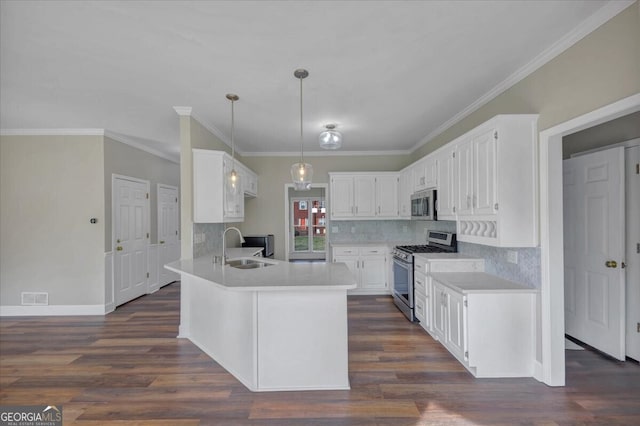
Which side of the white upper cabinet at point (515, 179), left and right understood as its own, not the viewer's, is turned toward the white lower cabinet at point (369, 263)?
right

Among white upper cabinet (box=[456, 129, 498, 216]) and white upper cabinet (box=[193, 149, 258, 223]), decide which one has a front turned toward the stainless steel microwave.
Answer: white upper cabinet (box=[193, 149, 258, 223])

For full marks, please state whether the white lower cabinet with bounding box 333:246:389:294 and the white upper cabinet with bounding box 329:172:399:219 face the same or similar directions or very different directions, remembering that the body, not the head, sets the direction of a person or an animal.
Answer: same or similar directions

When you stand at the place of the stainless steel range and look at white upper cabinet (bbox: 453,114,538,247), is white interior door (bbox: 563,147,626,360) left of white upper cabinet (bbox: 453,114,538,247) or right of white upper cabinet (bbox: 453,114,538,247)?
left

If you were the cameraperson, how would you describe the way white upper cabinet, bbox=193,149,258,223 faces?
facing to the right of the viewer

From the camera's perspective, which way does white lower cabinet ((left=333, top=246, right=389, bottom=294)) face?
toward the camera

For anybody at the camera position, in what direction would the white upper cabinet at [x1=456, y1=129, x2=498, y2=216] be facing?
facing the viewer and to the left of the viewer

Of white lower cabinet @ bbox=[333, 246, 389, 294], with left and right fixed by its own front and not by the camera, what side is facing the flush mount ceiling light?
front

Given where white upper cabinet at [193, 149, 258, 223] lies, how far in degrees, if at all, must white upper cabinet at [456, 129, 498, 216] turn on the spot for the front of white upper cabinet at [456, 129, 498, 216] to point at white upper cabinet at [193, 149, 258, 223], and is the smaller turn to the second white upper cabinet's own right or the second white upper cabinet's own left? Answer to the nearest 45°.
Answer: approximately 45° to the second white upper cabinet's own right

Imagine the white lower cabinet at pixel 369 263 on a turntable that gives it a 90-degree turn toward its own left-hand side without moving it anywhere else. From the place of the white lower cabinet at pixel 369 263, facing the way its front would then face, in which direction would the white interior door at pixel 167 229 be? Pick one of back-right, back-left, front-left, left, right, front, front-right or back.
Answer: back

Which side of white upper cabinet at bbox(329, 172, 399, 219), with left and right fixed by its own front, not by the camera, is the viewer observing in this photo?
front
